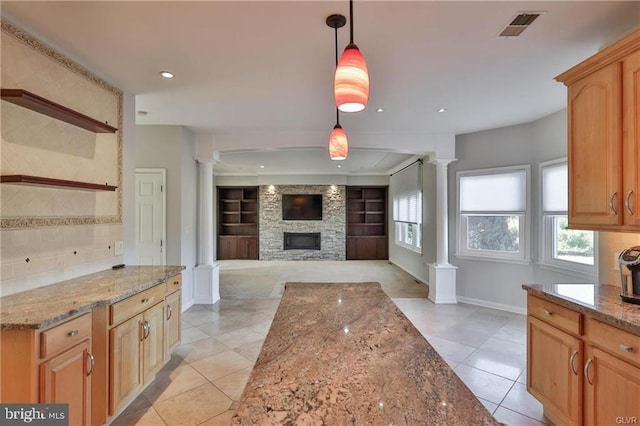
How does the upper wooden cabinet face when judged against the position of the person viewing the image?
facing the viewer and to the left of the viewer

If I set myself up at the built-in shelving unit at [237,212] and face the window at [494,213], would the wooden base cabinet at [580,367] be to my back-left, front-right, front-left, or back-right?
front-right

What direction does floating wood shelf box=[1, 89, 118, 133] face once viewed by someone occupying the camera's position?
facing the viewer and to the right of the viewer

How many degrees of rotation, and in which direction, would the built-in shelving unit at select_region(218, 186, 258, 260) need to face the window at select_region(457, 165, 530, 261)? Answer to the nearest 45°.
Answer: approximately 45° to its left

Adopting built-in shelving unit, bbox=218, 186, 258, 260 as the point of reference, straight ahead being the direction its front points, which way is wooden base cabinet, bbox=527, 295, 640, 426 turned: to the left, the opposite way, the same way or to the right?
to the right

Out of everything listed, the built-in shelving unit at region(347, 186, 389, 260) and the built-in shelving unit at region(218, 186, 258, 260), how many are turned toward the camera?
2

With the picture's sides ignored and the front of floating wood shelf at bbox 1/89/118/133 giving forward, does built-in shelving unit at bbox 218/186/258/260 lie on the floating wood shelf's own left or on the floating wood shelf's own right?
on the floating wood shelf's own left

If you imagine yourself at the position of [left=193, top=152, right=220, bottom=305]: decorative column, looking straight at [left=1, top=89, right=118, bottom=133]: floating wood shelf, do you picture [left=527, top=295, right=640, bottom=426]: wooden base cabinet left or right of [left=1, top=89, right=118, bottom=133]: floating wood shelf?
left

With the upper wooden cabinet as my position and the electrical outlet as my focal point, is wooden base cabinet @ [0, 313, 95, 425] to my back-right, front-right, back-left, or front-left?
front-left

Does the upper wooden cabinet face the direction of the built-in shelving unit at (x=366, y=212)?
no

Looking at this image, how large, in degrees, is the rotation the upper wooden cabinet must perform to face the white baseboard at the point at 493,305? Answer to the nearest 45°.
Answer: approximately 90° to its right

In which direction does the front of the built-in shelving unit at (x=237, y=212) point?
toward the camera

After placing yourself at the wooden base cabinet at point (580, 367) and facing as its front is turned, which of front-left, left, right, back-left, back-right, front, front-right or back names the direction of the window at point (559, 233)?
back-right

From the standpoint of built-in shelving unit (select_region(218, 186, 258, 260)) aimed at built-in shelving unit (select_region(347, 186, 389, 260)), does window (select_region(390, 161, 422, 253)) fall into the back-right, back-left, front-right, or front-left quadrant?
front-right

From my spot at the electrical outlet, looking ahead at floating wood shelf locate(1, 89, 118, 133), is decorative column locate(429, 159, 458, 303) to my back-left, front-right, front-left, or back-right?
back-left

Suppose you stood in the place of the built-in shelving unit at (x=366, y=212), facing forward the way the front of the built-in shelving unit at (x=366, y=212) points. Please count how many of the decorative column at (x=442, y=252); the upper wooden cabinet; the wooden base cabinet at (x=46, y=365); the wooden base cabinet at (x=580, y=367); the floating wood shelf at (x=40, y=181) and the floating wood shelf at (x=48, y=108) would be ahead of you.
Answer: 6

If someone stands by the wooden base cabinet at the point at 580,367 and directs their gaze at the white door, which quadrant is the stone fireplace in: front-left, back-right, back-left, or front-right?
front-right

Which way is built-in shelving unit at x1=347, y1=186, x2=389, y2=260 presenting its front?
toward the camera
